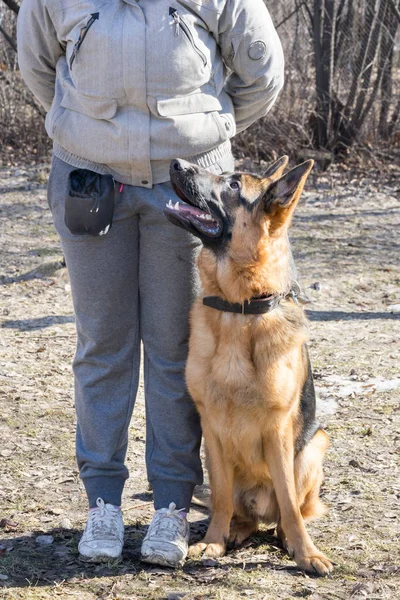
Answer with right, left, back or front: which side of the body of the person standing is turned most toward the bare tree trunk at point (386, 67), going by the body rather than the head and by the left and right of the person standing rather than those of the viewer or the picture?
back

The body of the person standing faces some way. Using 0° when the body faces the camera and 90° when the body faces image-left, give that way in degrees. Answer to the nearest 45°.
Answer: approximately 0°

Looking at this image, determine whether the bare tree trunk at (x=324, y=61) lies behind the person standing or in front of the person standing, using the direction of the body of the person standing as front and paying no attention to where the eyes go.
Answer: behind
